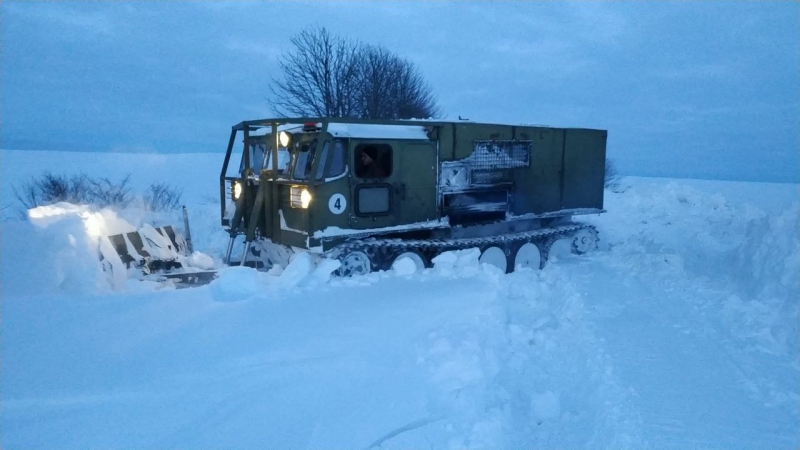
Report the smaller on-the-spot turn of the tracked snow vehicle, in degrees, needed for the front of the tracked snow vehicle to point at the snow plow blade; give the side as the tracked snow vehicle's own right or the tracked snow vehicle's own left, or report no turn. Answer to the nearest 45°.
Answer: approximately 45° to the tracked snow vehicle's own right

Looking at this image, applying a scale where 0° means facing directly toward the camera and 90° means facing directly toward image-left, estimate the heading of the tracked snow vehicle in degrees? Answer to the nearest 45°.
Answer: approximately 45°
